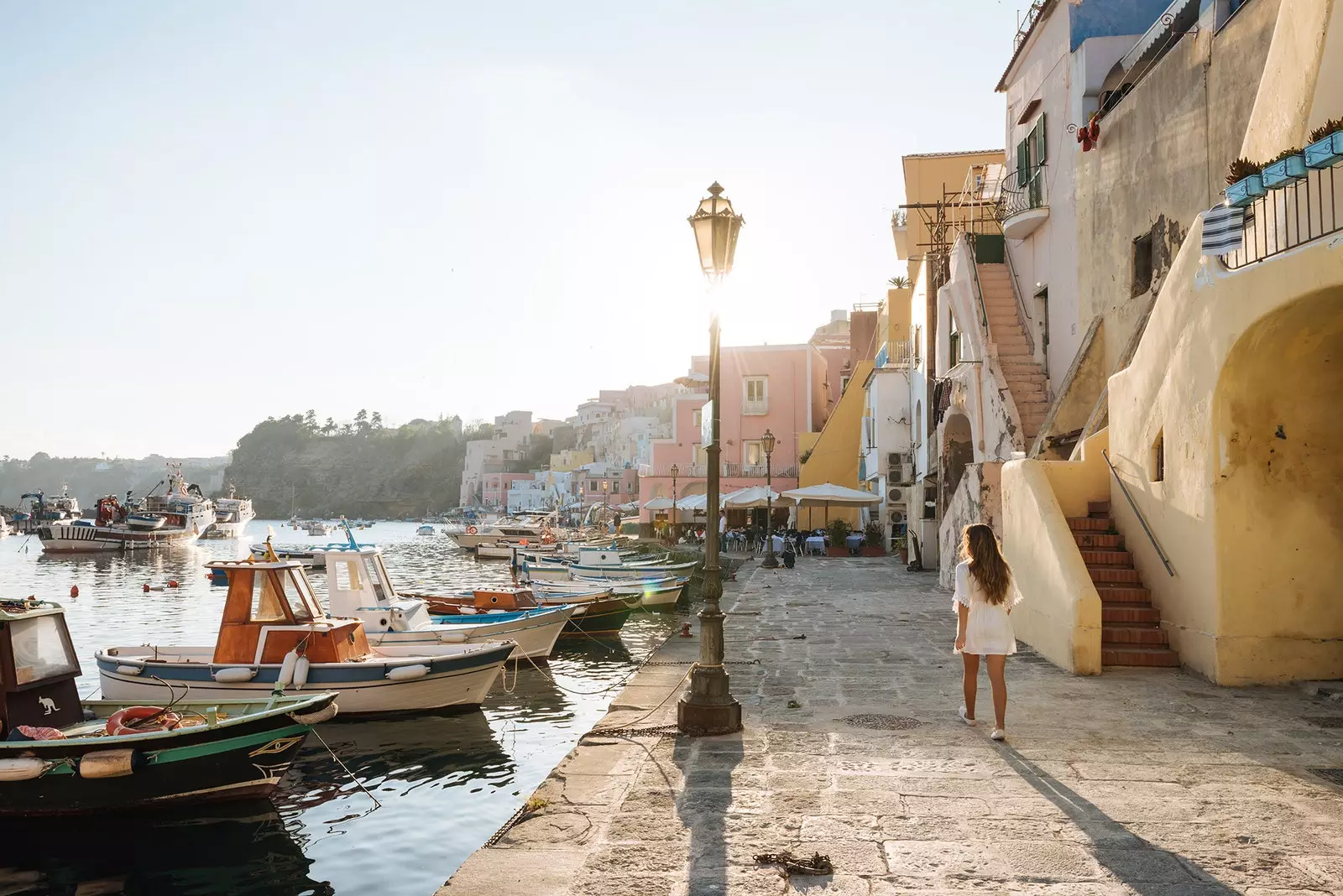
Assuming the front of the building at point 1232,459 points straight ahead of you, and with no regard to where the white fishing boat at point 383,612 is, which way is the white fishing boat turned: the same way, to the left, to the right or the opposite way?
the opposite way

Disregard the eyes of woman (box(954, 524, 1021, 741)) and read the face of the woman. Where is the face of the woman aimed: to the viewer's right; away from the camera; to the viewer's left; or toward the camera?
away from the camera

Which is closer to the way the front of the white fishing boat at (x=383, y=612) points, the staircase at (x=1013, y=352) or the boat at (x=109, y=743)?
the staircase

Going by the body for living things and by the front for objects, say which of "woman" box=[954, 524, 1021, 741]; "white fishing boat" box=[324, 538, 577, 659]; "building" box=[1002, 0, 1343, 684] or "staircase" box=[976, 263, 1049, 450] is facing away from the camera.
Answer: the woman

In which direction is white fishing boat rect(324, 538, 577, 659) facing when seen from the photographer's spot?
facing to the right of the viewer

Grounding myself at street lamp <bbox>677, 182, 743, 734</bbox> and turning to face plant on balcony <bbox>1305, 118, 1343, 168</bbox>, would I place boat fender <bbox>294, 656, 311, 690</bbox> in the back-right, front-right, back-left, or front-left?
back-left

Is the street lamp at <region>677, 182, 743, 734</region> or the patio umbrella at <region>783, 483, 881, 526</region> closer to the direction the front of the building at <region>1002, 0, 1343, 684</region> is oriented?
the street lamp

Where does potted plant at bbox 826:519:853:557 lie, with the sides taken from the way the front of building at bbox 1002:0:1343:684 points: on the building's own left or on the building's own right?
on the building's own right

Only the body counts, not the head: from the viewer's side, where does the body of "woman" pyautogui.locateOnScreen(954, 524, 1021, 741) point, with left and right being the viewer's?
facing away from the viewer

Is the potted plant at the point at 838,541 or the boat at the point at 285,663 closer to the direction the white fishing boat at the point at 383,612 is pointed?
the potted plant

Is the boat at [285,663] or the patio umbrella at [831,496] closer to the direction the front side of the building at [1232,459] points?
the boat

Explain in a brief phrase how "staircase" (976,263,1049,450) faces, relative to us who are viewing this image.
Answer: facing the viewer

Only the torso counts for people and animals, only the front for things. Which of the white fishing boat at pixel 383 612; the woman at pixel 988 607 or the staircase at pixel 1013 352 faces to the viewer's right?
the white fishing boat

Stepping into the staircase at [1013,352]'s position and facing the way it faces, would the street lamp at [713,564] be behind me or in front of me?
in front

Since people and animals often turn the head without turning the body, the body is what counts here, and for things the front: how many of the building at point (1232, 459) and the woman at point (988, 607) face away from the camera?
1

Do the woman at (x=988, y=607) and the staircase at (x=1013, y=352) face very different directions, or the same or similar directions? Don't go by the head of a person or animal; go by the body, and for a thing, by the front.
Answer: very different directions
